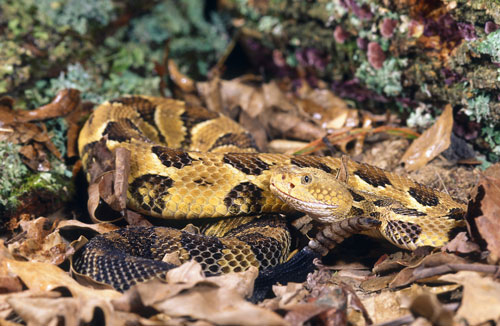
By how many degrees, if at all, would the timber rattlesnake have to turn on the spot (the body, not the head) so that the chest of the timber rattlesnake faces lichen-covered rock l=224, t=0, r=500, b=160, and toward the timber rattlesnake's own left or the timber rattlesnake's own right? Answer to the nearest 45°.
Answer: approximately 135° to the timber rattlesnake's own right

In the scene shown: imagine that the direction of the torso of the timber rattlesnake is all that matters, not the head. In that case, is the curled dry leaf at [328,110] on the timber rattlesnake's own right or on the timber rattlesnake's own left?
on the timber rattlesnake's own right

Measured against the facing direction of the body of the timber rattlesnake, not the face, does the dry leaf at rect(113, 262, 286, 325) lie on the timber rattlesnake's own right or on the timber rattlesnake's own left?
on the timber rattlesnake's own left

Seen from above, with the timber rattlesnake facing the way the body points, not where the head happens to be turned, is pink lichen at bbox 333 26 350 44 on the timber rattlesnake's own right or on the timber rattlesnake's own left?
on the timber rattlesnake's own right

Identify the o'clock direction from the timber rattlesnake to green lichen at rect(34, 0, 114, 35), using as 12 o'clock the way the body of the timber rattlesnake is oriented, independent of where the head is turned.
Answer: The green lichen is roughly at 2 o'clock from the timber rattlesnake.

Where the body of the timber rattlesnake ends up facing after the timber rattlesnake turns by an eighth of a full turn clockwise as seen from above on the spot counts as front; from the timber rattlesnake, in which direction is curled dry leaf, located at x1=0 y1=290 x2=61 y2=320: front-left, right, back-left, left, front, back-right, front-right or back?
left

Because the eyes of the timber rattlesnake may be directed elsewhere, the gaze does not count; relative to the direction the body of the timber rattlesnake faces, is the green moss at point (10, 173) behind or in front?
in front

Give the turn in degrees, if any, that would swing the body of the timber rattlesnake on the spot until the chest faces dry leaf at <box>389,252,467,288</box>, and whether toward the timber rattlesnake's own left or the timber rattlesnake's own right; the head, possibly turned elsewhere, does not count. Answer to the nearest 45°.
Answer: approximately 135° to the timber rattlesnake's own left

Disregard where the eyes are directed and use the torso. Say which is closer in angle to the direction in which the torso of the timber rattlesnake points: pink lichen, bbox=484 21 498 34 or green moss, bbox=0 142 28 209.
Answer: the green moss

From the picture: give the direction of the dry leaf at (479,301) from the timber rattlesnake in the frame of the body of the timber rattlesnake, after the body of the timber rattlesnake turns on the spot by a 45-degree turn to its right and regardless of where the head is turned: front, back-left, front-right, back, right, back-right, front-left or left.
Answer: back

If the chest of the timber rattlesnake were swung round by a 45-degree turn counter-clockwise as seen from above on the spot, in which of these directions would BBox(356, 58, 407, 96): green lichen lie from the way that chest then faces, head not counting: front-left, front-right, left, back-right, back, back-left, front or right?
back

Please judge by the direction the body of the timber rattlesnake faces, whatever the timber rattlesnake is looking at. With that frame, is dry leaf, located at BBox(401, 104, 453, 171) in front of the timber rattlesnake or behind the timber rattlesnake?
behind
